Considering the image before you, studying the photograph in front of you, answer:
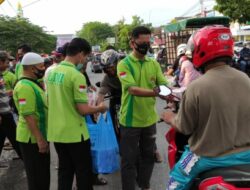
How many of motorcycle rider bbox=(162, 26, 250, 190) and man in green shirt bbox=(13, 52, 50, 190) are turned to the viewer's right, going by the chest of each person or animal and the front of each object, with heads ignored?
1

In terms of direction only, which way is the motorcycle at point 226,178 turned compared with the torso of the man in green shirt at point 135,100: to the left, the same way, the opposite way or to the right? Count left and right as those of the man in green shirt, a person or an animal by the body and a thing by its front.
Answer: the opposite way

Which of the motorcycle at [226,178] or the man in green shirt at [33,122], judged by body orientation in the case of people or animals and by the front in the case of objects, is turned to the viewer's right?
the man in green shirt

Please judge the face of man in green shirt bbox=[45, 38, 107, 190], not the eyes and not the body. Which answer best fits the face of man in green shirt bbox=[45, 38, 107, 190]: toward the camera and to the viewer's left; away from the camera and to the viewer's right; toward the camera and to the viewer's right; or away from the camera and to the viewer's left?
away from the camera and to the viewer's right

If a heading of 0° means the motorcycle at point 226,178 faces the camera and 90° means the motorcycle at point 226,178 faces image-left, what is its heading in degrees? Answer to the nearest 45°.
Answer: approximately 135°

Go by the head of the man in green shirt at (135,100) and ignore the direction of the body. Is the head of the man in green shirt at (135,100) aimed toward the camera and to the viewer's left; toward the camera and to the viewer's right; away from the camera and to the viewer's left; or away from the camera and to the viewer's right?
toward the camera and to the viewer's right

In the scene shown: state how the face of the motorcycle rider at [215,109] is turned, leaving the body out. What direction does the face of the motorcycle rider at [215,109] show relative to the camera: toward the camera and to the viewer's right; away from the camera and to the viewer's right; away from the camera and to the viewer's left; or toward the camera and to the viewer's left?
away from the camera and to the viewer's left

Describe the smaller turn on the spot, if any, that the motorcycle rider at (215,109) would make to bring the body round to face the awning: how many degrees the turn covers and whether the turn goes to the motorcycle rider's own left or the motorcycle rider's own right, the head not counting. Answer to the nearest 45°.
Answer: approximately 45° to the motorcycle rider's own right

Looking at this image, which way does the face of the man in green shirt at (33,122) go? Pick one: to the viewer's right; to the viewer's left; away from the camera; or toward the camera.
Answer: to the viewer's right

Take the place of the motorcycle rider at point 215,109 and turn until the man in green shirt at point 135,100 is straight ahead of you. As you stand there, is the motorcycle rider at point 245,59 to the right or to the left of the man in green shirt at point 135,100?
right

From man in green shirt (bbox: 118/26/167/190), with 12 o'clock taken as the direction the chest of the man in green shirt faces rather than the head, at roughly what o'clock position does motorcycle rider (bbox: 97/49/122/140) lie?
The motorcycle rider is roughly at 7 o'clock from the man in green shirt.

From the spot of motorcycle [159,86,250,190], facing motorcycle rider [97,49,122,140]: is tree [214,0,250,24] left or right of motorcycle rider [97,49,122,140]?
right

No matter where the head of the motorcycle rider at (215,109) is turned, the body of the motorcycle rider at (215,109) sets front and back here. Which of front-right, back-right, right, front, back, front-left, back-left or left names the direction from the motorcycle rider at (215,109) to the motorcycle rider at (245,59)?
front-right

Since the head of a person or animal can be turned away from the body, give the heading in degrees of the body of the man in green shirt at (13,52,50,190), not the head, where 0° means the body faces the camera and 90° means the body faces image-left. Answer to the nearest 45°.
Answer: approximately 270°

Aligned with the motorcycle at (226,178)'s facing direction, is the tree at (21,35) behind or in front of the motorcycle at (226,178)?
in front
